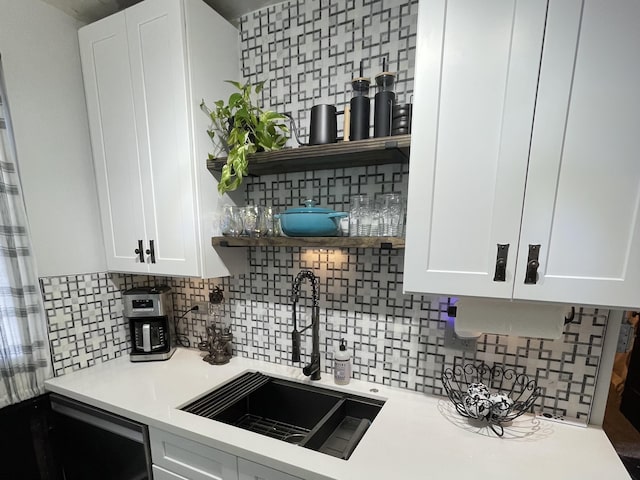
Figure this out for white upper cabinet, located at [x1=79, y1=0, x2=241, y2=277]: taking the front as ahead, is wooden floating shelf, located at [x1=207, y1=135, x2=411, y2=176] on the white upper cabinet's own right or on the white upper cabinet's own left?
on the white upper cabinet's own left

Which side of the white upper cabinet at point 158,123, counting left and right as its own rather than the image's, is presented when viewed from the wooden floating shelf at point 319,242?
left

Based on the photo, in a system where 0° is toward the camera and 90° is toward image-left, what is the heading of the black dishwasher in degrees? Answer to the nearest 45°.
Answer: approximately 45°

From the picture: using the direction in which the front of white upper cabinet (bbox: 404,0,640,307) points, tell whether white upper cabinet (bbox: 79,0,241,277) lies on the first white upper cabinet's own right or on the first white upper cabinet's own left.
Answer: on the first white upper cabinet's own right

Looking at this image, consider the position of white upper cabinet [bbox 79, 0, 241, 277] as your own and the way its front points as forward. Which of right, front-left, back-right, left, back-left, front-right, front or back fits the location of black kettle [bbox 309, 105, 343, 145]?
left

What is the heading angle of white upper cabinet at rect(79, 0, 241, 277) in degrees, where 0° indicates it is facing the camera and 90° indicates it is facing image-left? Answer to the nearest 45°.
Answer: approximately 45°

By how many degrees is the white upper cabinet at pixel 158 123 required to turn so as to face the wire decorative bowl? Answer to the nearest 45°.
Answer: approximately 90° to its left

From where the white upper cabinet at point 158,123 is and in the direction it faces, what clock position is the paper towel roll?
The paper towel roll is roughly at 9 o'clock from the white upper cabinet.

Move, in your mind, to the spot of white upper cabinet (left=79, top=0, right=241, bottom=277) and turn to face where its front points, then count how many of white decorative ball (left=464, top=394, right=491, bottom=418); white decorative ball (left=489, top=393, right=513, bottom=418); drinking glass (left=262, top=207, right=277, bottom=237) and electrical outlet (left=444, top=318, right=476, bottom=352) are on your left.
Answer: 4

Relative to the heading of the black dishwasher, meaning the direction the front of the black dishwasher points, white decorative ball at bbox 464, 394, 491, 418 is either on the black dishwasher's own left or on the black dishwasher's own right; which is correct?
on the black dishwasher's own left

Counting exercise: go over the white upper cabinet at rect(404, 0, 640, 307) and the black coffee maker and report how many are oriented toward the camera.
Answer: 2
